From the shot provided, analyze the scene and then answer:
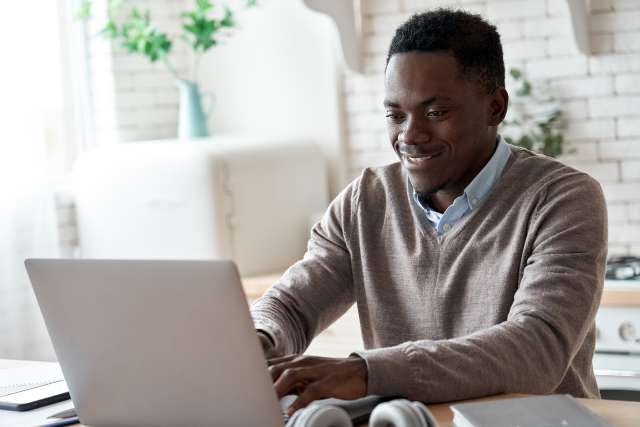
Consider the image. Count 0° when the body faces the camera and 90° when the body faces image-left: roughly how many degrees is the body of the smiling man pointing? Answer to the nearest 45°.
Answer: approximately 45°

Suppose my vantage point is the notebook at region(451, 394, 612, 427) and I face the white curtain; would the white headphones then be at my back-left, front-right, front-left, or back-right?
front-left

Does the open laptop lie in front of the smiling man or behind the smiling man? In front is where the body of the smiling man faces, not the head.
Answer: in front

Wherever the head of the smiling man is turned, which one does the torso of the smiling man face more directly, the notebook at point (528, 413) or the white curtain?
the notebook

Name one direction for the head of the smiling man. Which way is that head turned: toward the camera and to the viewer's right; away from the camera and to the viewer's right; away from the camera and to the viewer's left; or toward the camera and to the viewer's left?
toward the camera and to the viewer's left

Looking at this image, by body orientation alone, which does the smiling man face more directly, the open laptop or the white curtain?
the open laptop

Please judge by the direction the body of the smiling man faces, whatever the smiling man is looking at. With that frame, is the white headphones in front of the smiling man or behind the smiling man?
in front

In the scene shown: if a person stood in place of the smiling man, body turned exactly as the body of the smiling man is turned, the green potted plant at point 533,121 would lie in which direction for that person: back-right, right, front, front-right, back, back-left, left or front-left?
back-right

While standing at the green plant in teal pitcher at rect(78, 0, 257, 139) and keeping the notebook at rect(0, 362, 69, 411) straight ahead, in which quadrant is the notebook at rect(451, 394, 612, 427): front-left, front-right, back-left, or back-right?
front-left

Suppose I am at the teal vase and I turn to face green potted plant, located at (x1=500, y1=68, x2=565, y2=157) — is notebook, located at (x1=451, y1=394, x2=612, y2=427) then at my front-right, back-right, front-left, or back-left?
front-right
